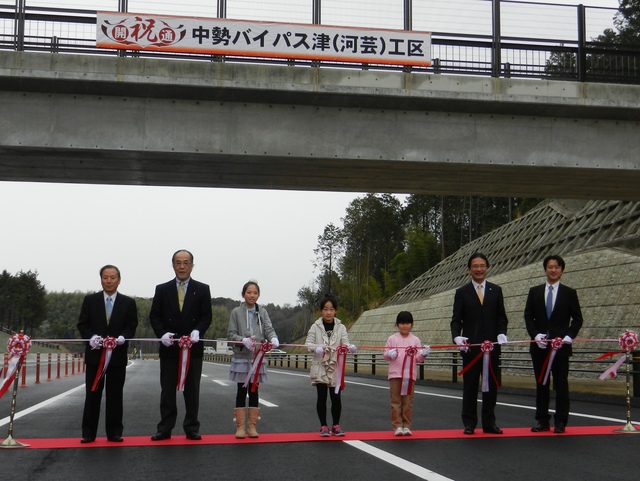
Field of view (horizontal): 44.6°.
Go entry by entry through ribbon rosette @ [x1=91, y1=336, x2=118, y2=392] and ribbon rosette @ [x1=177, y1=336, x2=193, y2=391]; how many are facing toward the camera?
2

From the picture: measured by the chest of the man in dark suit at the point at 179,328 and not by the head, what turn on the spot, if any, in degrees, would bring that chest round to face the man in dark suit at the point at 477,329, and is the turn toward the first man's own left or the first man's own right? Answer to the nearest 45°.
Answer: approximately 90° to the first man's own left

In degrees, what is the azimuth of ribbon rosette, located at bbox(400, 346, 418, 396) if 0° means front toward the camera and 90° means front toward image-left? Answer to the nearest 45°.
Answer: approximately 0°

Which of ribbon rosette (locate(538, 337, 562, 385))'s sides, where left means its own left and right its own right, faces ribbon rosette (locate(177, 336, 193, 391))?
right

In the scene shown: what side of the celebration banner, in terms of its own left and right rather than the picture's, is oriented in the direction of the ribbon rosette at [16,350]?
front

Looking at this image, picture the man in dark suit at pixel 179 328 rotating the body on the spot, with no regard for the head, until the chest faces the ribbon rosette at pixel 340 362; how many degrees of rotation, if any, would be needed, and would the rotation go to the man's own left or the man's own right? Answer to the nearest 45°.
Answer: approximately 90° to the man's own left

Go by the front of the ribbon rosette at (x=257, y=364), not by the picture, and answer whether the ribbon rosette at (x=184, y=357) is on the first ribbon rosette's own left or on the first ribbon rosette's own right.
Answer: on the first ribbon rosette's own right

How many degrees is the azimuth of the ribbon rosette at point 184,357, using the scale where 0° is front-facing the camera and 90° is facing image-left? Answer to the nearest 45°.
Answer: approximately 0°

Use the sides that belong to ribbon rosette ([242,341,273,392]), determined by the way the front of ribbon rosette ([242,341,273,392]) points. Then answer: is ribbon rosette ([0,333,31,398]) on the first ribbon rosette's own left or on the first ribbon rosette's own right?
on the first ribbon rosette's own right

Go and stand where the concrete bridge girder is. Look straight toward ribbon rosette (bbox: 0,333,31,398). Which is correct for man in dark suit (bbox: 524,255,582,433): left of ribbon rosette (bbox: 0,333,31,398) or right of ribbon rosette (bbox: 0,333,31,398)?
left
